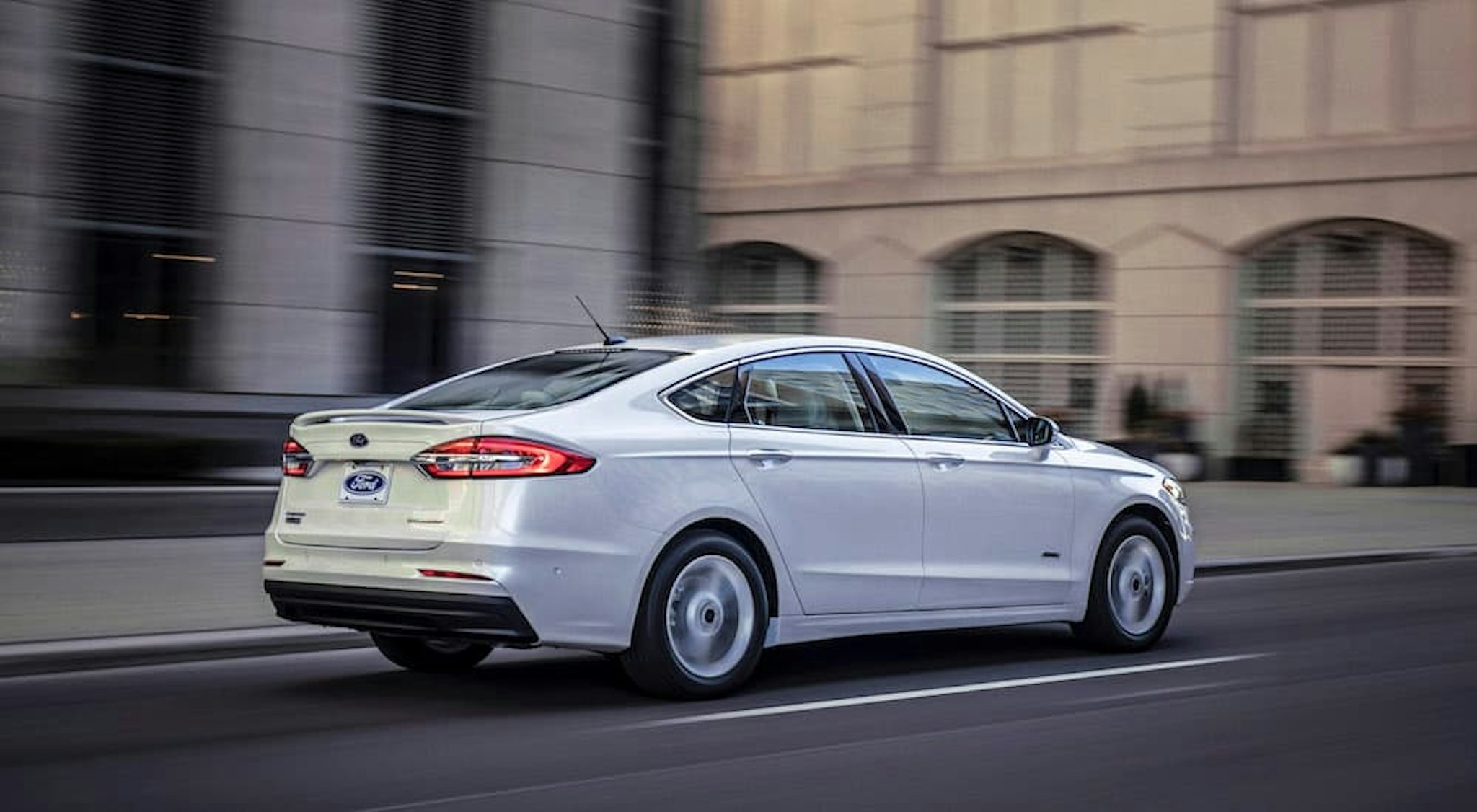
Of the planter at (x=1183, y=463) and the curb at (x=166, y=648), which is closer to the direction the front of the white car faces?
the planter

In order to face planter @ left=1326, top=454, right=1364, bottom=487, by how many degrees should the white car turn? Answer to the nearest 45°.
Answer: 0° — it already faces it

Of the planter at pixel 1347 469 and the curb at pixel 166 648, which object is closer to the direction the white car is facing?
the planter

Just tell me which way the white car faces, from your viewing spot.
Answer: facing away from the viewer and to the right of the viewer

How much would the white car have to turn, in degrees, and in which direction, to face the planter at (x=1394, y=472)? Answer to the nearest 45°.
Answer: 0° — it already faces it
